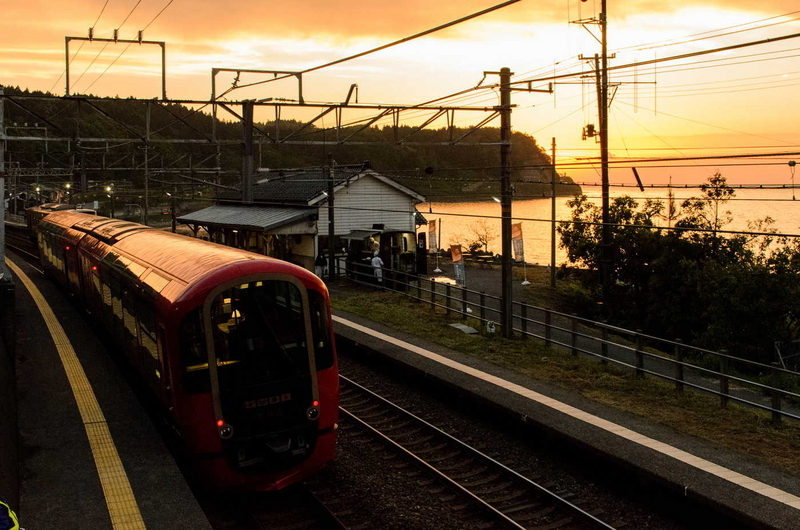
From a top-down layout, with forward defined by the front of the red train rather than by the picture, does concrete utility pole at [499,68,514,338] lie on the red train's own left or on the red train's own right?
on the red train's own left

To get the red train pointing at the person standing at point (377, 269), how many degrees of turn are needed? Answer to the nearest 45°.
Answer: approximately 135° to its left

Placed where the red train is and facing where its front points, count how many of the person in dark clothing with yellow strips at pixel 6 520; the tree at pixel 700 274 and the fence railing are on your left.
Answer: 2

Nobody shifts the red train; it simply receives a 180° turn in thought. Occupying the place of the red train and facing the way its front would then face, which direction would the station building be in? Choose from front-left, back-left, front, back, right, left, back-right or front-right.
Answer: front-right

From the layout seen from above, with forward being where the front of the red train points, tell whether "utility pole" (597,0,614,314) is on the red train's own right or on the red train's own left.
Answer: on the red train's own left

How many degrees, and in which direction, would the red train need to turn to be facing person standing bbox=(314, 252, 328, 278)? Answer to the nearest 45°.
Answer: approximately 135° to its left

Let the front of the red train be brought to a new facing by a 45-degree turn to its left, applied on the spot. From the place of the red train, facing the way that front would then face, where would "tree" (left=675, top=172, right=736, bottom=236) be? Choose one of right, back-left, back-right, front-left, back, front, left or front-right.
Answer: front-left

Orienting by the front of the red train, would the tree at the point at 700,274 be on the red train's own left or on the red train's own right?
on the red train's own left

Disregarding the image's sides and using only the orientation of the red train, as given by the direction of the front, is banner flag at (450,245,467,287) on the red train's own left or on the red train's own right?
on the red train's own left
